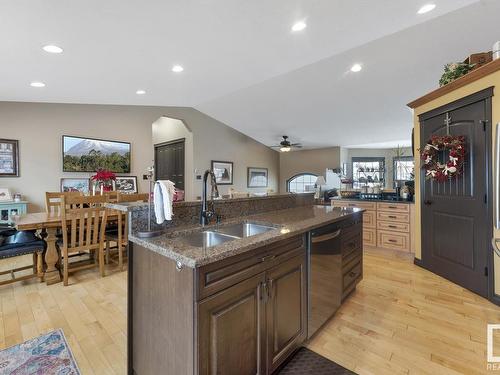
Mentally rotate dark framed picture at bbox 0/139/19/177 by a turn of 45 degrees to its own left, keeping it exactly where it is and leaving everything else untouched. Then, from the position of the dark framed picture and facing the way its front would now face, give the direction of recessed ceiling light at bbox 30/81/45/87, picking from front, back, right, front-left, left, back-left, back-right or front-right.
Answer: front-right

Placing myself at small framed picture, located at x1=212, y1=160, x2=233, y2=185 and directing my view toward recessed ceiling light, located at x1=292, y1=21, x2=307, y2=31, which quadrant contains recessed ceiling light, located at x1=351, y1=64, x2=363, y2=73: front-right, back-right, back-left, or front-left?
front-left

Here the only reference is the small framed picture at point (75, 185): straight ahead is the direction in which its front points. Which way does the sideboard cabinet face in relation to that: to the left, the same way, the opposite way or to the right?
the same way

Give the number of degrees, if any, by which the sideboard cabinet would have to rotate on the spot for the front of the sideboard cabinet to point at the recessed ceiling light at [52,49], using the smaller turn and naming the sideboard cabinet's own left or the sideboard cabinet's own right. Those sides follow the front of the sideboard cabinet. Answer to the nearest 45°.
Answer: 0° — it already faces it

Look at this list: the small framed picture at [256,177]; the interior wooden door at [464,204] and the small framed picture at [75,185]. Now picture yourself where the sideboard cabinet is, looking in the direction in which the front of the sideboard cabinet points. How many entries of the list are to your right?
0

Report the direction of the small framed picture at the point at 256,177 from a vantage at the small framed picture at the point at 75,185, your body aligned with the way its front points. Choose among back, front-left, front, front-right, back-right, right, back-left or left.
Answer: left

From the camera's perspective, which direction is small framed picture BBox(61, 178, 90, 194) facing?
toward the camera

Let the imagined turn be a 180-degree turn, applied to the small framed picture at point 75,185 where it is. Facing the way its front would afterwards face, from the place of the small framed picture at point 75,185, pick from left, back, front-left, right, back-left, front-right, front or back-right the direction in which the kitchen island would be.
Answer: back

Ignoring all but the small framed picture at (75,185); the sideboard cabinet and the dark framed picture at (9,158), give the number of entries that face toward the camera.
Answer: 3

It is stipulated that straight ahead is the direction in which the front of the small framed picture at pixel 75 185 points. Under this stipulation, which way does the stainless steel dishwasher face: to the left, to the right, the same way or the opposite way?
the same way

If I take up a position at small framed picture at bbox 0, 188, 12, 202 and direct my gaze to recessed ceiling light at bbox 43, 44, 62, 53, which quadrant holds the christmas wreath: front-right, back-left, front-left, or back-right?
front-left

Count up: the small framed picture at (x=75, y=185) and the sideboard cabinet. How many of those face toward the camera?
2

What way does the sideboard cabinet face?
toward the camera
